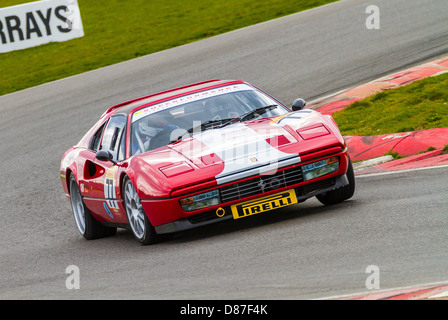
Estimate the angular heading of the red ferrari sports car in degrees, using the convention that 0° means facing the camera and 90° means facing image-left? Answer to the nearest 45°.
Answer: approximately 315°

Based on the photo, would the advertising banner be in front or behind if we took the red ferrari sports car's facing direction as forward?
behind

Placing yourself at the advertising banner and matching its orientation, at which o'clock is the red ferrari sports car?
The red ferrari sports car is roughly at 12 o'clock from the advertising banner.

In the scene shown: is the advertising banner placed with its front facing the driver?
yes
